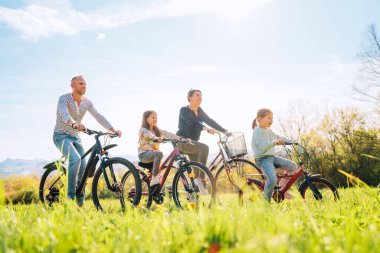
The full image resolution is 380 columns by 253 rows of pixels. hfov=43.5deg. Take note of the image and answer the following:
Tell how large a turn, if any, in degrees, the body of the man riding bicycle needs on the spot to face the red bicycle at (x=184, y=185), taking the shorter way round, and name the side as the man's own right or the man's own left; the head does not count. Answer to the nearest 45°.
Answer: approximately 45° to the man's own left

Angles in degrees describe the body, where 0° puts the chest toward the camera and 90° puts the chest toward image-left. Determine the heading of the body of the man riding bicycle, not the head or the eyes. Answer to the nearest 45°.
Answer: approximately 315°

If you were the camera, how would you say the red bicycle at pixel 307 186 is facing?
facing to the right of the viewer

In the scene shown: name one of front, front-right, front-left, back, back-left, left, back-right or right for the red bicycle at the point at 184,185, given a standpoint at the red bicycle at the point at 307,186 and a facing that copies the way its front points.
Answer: back

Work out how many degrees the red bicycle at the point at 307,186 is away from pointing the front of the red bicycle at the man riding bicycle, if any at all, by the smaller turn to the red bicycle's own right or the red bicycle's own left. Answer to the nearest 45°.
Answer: approximately 180°
